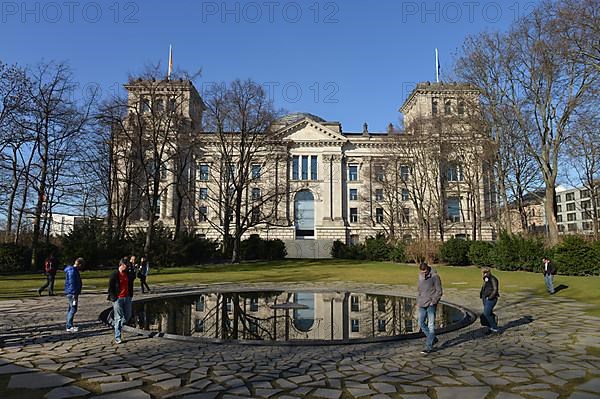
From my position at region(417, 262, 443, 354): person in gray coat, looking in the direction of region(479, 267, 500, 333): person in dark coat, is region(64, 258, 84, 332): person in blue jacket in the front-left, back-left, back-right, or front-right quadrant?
back-left

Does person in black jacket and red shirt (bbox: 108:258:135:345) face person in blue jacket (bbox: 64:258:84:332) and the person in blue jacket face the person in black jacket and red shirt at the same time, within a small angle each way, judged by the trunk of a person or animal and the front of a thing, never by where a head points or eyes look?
no

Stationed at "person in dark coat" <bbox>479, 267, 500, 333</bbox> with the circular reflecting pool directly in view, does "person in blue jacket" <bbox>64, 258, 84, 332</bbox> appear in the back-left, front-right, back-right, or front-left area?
front-left

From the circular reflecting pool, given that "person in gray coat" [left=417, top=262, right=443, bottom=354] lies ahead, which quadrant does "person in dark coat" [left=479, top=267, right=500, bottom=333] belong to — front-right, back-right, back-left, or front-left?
front-left

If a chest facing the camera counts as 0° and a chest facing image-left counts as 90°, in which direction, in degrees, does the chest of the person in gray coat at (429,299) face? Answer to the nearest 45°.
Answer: approximately 45°

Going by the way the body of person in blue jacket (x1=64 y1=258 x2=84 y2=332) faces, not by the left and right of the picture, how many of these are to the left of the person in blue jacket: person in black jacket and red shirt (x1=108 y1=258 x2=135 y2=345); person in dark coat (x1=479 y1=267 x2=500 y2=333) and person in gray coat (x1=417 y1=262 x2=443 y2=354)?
0

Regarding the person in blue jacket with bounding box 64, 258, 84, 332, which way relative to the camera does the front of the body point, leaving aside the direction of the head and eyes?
to the viewer's right

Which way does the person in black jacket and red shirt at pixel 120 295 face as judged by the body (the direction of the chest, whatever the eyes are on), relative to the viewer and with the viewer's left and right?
facing the viewer

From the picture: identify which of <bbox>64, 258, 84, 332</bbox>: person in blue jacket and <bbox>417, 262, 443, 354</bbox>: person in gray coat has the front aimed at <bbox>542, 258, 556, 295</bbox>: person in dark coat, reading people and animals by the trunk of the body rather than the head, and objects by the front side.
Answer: the person in blue jacket

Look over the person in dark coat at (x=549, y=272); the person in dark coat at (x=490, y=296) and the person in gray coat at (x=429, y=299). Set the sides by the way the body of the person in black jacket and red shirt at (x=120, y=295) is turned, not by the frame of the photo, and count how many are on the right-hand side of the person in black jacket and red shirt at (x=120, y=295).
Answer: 0

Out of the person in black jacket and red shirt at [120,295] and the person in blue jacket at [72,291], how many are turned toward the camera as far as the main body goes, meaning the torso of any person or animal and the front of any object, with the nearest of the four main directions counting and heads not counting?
1

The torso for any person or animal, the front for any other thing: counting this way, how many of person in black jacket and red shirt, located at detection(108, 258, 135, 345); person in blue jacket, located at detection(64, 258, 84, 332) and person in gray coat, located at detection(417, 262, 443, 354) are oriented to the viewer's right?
1

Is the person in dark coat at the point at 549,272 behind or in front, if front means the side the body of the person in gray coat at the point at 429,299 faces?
behind

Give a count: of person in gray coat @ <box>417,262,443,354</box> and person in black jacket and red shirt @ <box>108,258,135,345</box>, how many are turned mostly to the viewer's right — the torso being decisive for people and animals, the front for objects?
0
